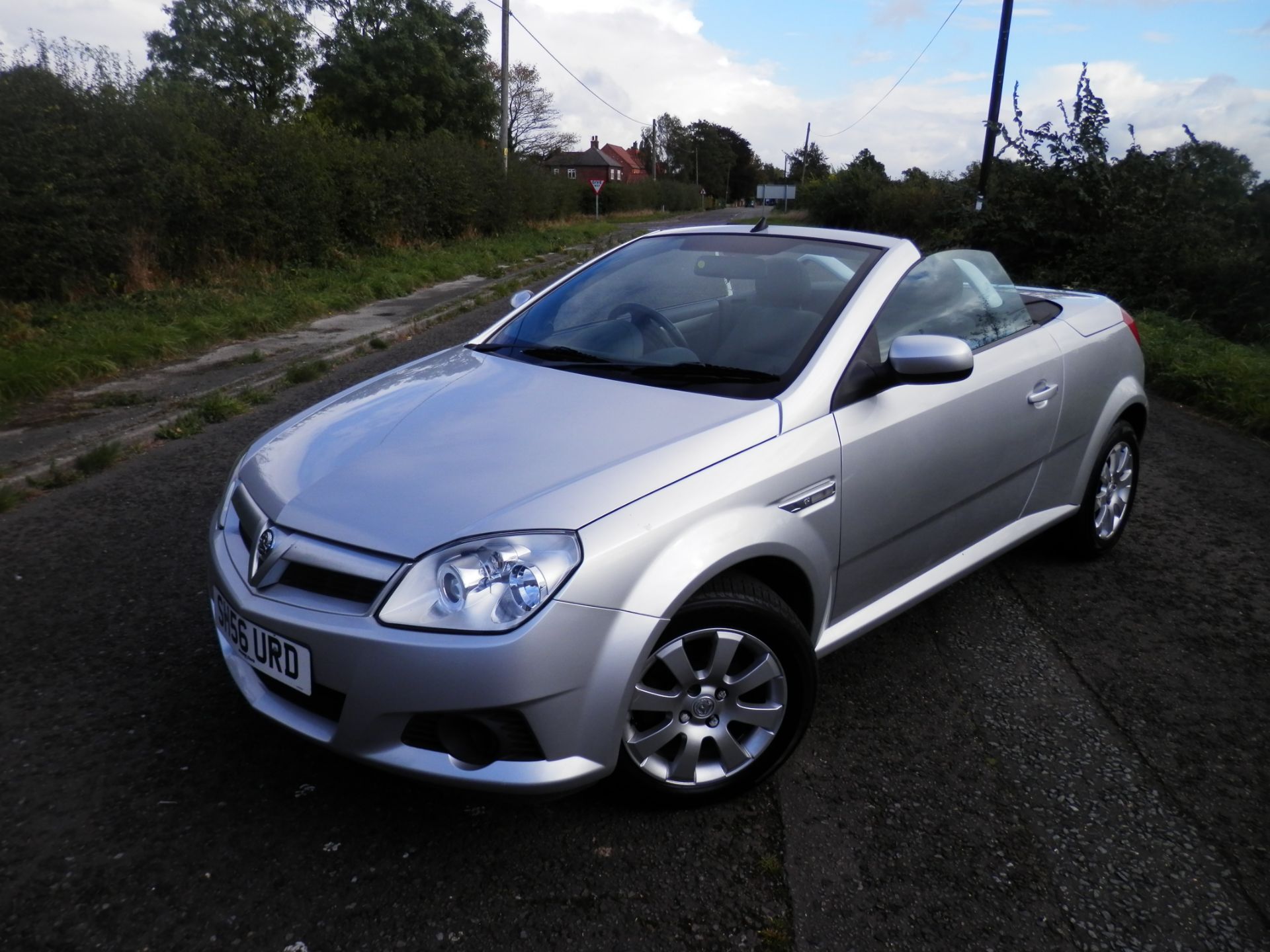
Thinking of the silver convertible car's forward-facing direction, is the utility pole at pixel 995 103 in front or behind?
behind

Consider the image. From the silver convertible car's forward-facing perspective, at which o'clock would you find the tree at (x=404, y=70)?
The tree is roughly at 4 o'clock from the silver convertible car.

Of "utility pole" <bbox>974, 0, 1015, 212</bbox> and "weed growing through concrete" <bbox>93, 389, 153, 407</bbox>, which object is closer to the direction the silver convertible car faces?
the weed growing through concrete

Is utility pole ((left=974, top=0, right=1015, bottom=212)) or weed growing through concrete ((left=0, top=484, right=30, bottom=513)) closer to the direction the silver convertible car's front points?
the weed growing through concrete

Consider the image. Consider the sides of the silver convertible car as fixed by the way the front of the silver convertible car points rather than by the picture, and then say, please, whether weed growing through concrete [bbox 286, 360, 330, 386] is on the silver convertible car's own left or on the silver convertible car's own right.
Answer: on the silver convertible car's own right

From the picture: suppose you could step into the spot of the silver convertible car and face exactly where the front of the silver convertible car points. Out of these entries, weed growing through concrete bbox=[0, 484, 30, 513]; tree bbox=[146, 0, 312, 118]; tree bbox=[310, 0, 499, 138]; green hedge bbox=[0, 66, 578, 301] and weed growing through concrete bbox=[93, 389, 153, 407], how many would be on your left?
0

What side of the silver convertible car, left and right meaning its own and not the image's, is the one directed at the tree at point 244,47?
right

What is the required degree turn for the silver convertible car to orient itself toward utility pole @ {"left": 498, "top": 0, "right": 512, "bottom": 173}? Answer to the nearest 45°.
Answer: approximately 135° to its right

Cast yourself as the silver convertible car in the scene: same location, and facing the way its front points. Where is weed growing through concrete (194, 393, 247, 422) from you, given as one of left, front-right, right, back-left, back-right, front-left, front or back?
right

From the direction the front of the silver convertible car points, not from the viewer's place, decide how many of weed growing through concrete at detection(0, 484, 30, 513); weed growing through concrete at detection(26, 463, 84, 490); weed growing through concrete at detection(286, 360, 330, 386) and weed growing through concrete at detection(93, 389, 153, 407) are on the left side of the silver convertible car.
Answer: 0

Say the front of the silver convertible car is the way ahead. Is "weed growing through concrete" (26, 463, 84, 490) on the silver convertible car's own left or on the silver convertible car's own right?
on the silver convertible car's own right

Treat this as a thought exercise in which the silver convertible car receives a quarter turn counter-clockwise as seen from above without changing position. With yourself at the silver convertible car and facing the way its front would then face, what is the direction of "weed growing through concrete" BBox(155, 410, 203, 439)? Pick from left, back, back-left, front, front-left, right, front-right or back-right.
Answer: back

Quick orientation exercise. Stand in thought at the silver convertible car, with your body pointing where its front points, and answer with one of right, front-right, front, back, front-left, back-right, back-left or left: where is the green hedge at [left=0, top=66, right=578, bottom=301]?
right

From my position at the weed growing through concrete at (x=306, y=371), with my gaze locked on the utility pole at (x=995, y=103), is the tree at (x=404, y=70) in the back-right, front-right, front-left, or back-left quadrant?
front-left

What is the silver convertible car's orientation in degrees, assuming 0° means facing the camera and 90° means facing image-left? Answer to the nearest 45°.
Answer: approximately 45°

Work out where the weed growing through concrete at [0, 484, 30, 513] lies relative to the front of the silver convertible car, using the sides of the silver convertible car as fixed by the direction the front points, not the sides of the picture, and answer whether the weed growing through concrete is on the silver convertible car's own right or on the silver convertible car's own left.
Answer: on the silver convertible car's own right

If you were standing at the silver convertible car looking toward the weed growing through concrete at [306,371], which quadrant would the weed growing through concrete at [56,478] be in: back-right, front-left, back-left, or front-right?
front-left
